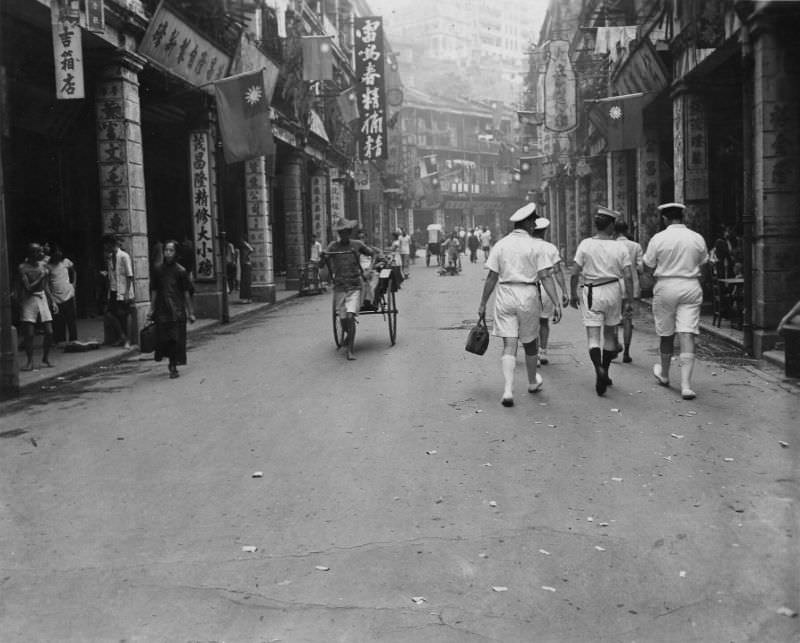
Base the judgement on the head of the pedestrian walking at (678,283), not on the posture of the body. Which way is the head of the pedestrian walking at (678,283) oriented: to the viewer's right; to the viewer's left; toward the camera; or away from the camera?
away from the camera

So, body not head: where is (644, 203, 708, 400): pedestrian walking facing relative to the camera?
away from the camera

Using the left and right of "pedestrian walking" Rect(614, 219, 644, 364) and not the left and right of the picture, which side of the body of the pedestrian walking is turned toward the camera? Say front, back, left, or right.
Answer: back

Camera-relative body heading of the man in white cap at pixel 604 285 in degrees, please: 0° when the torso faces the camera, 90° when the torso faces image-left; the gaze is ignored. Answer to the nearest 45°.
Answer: approximately 180°

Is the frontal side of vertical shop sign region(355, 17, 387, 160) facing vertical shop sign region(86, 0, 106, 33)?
yes

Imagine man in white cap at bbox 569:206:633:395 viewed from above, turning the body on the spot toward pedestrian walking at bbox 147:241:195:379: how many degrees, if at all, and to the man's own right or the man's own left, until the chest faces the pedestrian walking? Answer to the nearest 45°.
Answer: approximately 90° to the man's own left

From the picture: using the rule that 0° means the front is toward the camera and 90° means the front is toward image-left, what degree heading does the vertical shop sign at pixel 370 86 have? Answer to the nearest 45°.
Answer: approximately 0°

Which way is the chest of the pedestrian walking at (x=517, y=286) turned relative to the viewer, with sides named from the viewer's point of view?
facing away from the viewer
